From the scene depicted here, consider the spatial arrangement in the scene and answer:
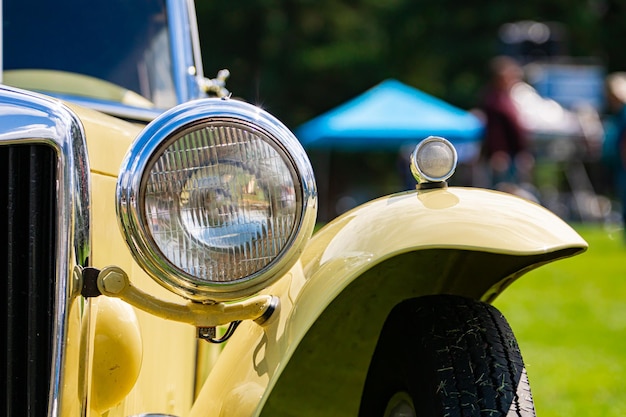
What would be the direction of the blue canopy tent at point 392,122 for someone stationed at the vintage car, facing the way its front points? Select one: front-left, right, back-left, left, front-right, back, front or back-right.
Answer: back

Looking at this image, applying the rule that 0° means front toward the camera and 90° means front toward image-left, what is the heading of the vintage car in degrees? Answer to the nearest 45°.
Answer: approximately 0°

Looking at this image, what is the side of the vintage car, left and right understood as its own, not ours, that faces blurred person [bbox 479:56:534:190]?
back

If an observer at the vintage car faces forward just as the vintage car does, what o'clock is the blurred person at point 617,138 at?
The blurred person is roughly at 7 o'clock from the vintage car.
